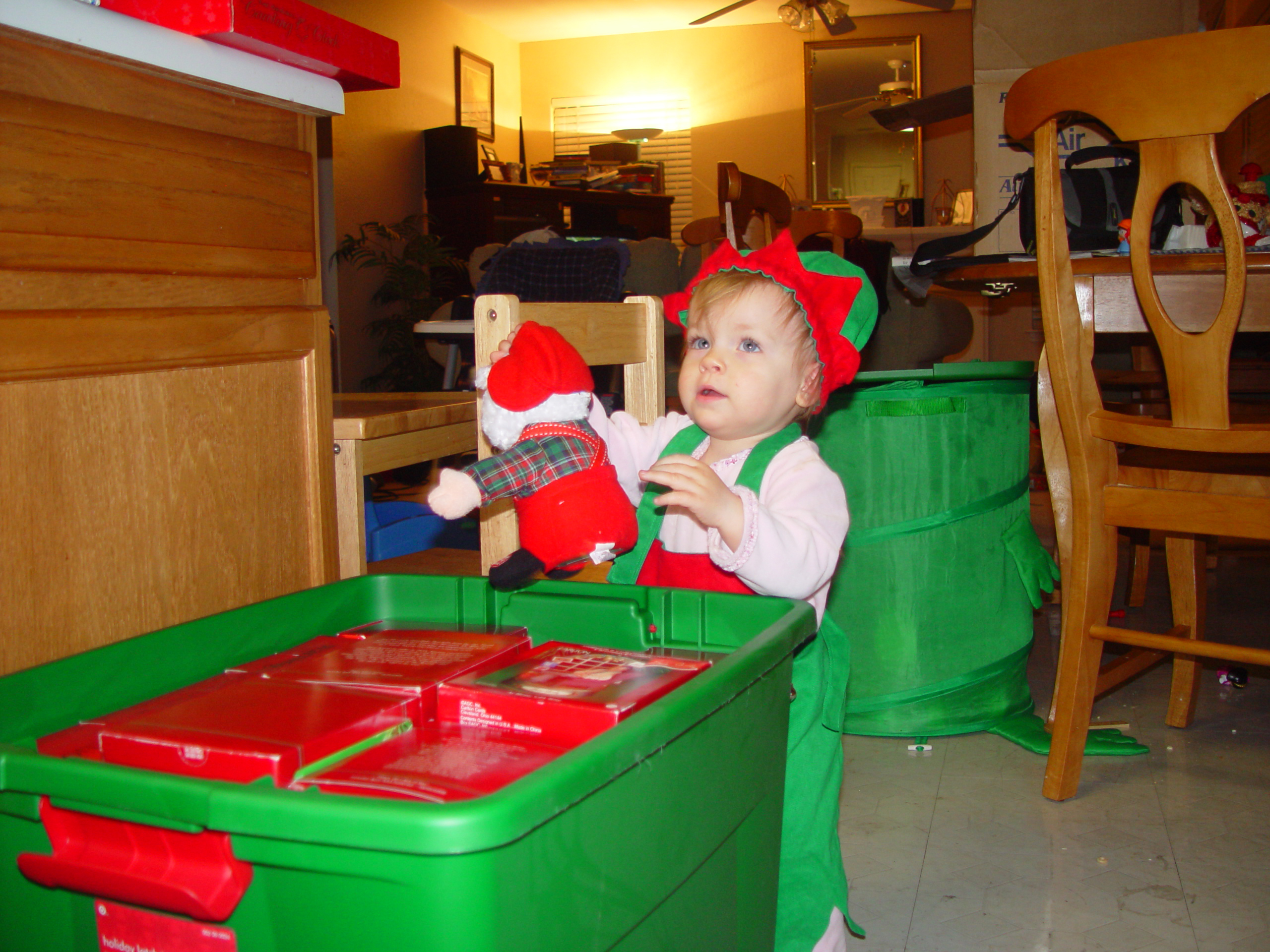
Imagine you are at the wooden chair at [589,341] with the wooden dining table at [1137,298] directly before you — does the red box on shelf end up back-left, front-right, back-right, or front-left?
back-right

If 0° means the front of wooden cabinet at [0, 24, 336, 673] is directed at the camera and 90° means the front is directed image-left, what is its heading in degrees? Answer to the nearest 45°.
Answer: approximately 315°

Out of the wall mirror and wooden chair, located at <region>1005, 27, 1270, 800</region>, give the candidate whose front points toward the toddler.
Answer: the wall mirror

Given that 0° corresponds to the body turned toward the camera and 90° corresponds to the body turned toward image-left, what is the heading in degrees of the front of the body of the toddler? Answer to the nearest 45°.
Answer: approximately 45°

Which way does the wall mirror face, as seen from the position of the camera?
facing the viewer

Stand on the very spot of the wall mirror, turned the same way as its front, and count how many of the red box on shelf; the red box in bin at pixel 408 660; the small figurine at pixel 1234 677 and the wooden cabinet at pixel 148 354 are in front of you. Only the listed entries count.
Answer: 4

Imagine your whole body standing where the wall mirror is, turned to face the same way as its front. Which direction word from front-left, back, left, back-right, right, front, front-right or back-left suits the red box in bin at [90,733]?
front

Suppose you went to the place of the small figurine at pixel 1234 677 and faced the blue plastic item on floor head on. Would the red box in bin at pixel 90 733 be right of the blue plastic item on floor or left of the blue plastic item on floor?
left
